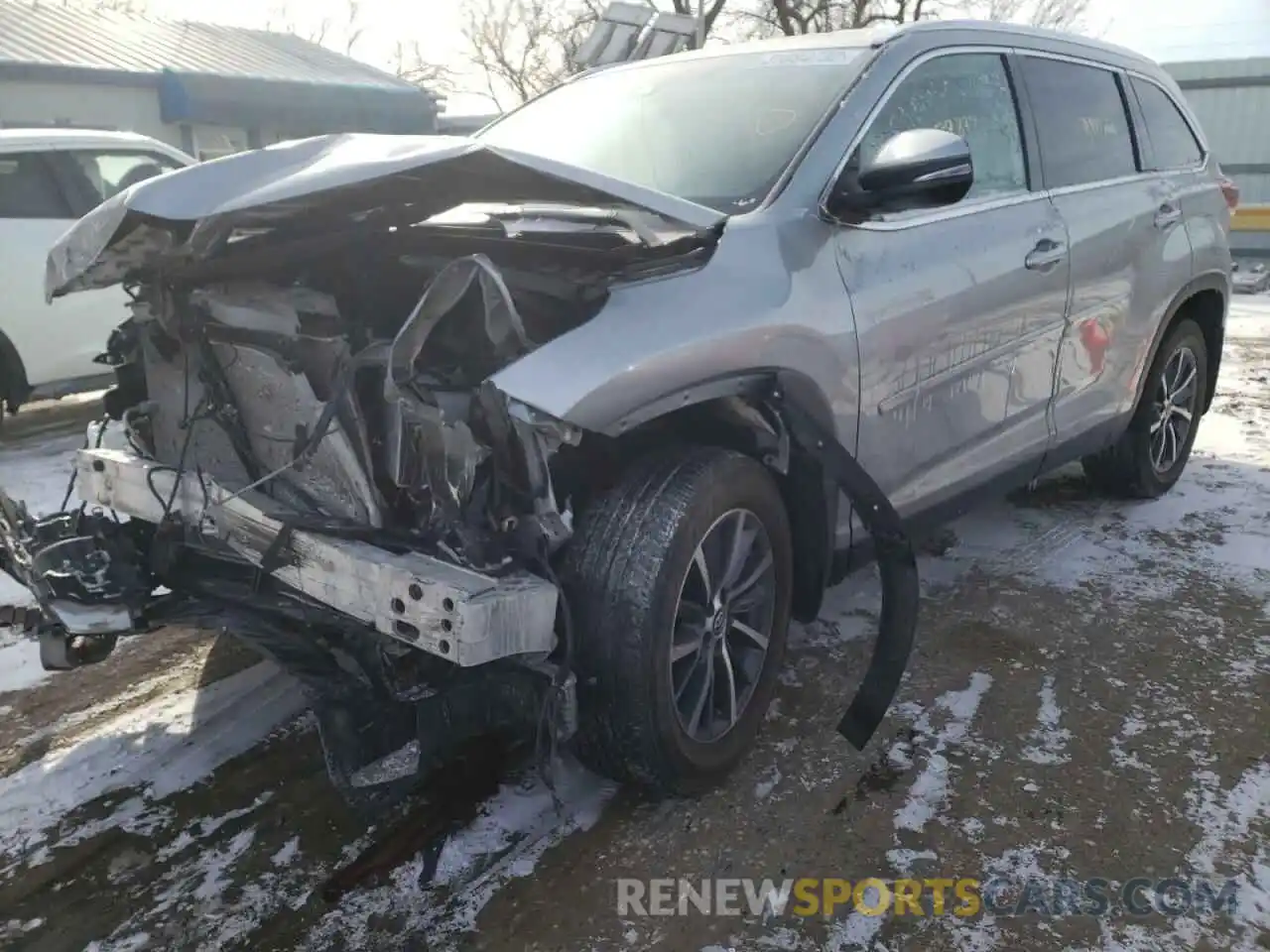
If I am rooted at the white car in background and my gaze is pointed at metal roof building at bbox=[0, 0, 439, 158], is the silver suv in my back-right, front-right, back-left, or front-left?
back-right

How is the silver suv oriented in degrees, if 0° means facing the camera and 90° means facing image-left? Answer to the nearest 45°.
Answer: approximately 45°

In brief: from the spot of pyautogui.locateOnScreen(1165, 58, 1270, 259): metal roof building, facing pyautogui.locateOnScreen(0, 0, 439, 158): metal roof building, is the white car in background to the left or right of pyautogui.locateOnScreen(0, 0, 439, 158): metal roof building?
left

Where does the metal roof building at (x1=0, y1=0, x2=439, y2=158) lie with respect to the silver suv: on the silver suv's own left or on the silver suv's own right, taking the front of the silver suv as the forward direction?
on the silver suv's own right

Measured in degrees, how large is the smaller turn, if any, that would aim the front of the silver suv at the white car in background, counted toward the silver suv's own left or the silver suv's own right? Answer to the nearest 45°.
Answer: approximately 90° to the silver suv's own right

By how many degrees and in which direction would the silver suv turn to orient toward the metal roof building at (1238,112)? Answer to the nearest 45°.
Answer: approximately 180°
